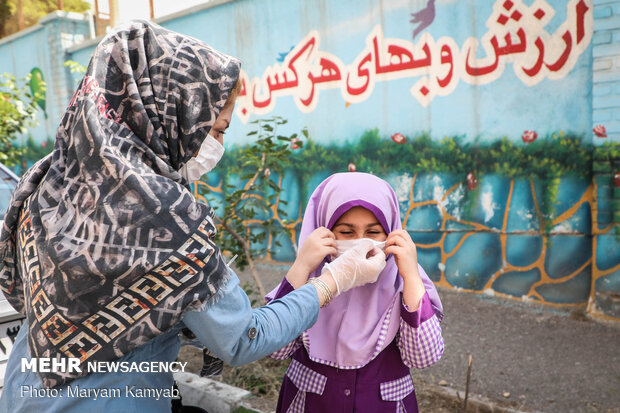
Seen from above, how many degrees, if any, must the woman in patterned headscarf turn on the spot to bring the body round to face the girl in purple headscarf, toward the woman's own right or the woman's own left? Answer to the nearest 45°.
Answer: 0° — they already face them

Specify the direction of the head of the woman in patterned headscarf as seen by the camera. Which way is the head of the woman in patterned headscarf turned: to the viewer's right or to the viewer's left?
to the viewer's right

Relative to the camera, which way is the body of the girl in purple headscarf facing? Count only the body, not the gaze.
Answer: toward the camera

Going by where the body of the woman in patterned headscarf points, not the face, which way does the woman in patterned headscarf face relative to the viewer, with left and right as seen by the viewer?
facing away from the viewer and to the right of the viewer

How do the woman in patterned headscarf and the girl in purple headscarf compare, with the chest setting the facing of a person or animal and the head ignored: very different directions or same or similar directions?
very different directions

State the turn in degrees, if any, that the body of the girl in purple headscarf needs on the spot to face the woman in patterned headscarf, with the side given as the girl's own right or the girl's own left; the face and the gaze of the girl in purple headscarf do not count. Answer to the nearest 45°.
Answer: approximately 45° to the girl's own right

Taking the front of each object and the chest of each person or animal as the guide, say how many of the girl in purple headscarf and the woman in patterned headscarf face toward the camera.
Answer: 1
